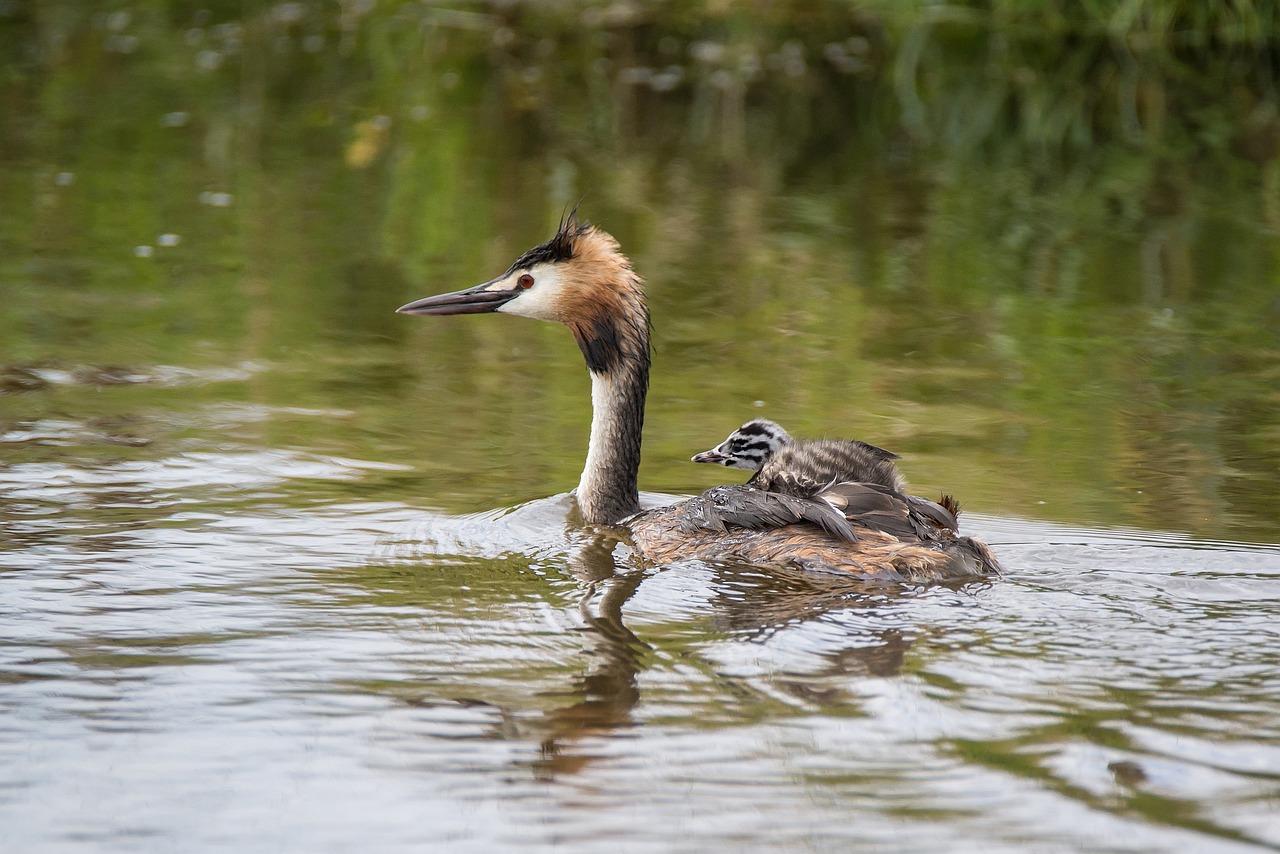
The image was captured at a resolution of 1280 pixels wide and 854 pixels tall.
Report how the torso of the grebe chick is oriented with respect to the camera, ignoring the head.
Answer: to the viewer's left
